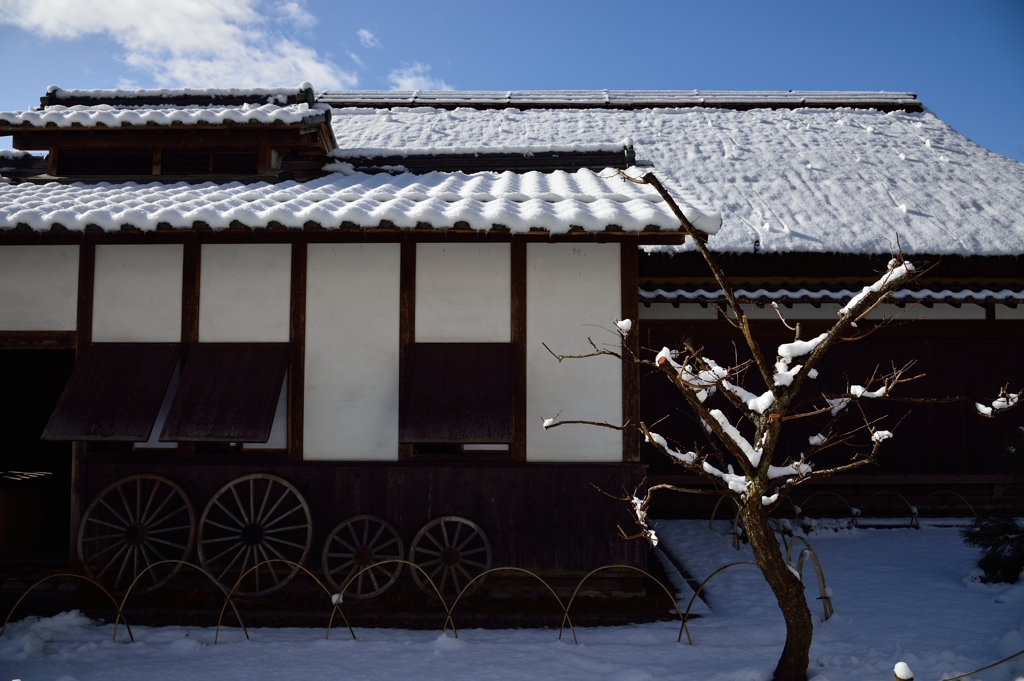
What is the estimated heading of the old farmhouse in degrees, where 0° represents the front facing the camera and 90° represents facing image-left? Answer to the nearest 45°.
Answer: approximately 0°

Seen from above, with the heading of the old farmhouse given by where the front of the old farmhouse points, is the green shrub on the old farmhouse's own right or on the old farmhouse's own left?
on the old farmhouse's own left

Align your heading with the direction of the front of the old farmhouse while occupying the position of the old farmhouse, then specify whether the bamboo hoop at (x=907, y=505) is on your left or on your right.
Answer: on your left
